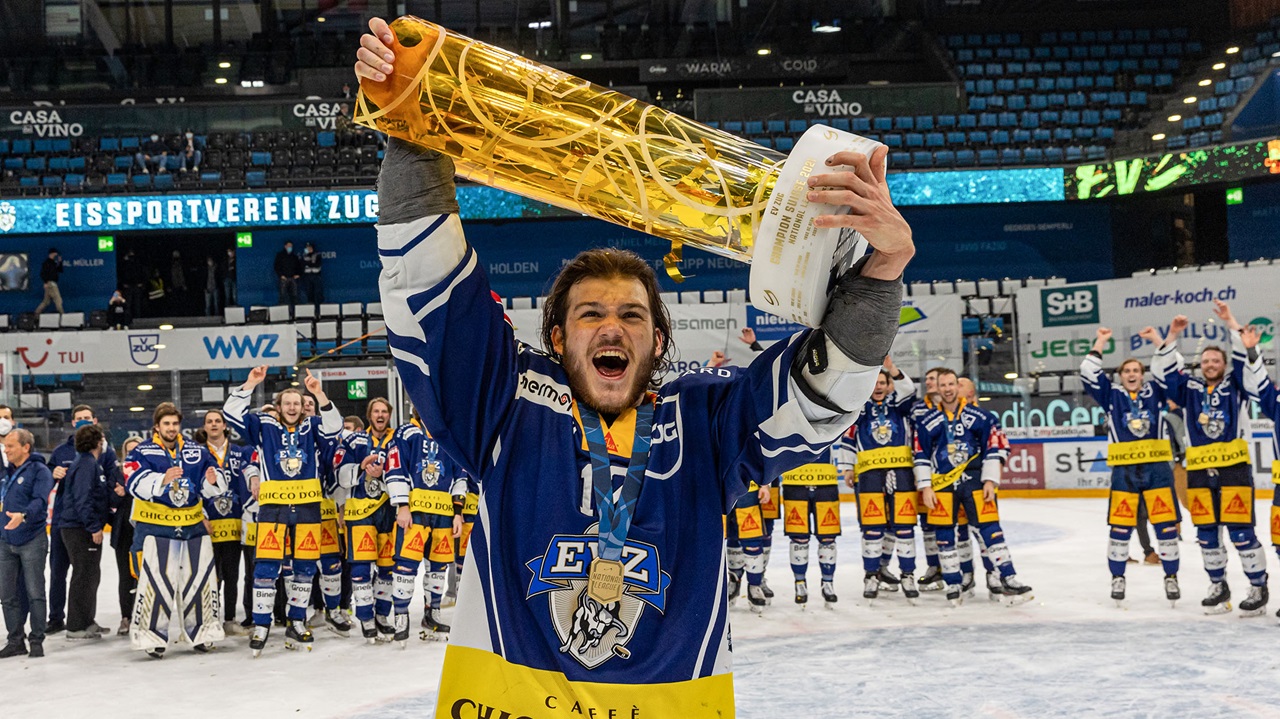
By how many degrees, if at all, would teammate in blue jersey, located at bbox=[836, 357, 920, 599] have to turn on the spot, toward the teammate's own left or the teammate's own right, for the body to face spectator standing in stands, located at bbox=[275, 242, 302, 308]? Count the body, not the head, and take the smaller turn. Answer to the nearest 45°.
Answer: approximately 135° to the teammate's own right

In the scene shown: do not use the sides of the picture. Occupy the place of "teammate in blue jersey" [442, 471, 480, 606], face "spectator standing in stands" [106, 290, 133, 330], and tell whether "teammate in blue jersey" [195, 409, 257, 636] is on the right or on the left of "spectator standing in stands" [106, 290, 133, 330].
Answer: left

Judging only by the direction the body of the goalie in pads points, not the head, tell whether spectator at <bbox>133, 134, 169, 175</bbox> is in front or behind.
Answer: behind

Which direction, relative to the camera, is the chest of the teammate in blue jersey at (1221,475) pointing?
toward the camera

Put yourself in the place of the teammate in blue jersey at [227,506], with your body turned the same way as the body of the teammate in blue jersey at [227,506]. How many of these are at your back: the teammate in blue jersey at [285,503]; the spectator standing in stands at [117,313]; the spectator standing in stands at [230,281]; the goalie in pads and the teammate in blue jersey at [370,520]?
2

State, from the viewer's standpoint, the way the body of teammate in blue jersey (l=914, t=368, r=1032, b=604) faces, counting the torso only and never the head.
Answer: toward the camera

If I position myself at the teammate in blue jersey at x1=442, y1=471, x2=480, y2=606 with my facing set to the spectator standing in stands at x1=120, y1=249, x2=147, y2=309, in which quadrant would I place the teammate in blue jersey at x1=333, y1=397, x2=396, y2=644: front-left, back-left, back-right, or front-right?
back-left

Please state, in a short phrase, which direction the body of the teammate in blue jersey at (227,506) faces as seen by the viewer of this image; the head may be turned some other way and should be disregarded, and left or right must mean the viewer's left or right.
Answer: facing the viewer

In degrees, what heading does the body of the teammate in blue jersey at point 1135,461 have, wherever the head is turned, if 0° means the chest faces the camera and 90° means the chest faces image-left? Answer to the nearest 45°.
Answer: approximately 0°

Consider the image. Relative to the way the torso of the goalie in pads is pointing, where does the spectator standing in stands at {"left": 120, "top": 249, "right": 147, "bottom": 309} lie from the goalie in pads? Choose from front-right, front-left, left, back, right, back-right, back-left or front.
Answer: back

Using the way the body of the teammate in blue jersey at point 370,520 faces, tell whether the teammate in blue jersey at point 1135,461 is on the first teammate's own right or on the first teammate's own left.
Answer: on the first teammate's own left

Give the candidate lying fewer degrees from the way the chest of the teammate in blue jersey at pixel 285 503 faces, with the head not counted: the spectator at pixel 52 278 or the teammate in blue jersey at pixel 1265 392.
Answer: the teammate in blue jersey

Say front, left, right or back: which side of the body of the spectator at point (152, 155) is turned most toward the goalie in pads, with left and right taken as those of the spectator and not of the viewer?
front

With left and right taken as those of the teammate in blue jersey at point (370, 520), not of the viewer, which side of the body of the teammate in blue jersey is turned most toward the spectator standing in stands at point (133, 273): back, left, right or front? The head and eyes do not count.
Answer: back
